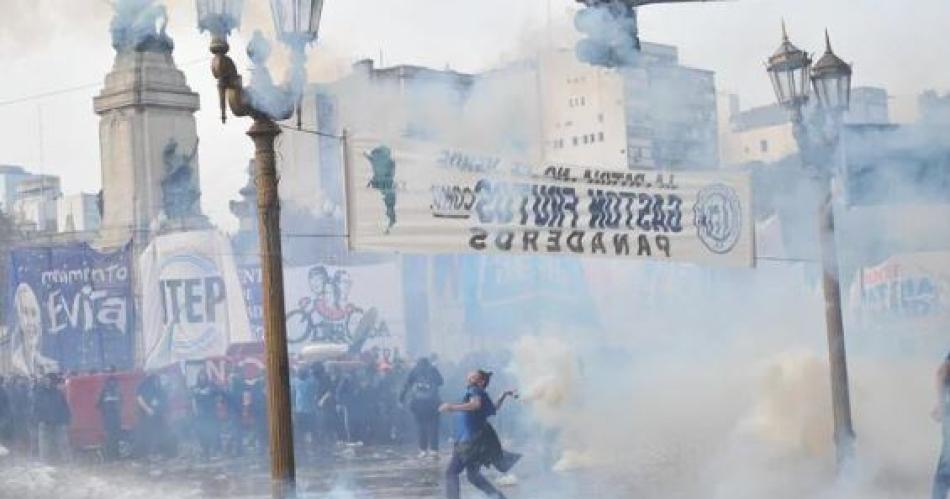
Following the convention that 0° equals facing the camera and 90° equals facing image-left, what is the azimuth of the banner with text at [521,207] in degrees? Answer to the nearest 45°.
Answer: approximately 180°

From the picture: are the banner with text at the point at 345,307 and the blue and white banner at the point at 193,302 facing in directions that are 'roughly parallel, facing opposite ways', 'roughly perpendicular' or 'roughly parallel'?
roughly parallel

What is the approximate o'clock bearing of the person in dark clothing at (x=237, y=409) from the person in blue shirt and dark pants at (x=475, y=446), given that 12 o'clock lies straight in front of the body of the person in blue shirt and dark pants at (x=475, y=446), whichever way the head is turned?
the person in dark clothing at (x=237, y=409) is roughly at 2 o'clock from the person in blue shirt and dark pants at (x=475, y=446).

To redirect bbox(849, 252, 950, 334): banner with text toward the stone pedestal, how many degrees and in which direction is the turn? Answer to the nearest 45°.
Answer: approximately 90° to its right

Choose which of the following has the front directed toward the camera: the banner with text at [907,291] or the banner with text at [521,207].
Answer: the banner with text at [907,291]

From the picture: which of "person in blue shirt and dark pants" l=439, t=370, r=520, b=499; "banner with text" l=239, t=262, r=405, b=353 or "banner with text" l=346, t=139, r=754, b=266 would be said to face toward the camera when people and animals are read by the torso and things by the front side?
"banner with text" l=239, t=262, r=405, b=353

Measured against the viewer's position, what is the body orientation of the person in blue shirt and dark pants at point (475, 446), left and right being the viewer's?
facing to the left of the viewer

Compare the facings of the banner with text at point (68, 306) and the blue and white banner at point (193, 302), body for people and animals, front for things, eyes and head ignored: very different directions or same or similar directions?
same or similar directions

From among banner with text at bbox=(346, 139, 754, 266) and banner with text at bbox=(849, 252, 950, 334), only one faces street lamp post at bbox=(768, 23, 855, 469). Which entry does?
banner with text at bbox=(849, 252, 950, 334)

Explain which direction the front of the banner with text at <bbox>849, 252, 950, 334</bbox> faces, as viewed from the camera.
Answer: facing the viewer

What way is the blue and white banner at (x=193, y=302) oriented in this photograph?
toward the camera

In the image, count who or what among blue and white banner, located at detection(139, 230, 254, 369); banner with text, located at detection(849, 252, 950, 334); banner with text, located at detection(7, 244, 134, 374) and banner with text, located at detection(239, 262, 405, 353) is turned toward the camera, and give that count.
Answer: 4

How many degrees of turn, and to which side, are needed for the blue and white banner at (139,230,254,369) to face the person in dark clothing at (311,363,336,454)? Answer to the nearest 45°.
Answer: approximately 45° to its left
